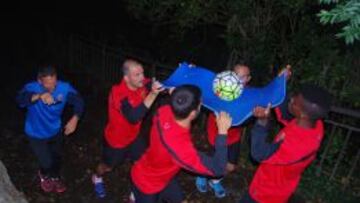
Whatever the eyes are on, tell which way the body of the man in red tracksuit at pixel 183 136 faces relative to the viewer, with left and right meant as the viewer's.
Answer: facing away from the viewer and to the right of the viewer

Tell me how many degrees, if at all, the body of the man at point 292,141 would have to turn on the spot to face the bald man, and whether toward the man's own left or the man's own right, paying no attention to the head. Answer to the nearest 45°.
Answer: approximately 45° to the man's own left

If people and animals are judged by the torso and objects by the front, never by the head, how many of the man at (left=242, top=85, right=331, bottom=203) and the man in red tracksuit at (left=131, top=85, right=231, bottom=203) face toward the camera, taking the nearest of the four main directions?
0

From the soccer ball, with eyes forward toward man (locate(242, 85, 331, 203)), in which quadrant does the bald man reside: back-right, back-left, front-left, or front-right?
back-right

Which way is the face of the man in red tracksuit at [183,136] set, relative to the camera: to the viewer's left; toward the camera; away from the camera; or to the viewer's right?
away from the camera

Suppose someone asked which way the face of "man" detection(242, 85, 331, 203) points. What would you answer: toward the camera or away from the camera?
away from the camera

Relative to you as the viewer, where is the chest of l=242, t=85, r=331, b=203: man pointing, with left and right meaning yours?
facing away from the viewer and to the left of the viewer
